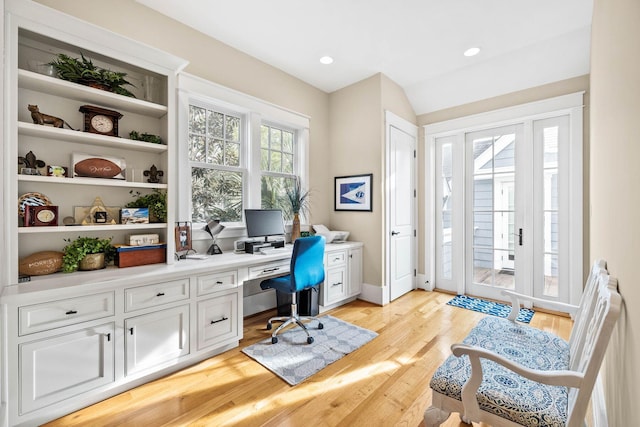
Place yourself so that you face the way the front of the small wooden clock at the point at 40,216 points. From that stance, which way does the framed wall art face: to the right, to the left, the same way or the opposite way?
to the right

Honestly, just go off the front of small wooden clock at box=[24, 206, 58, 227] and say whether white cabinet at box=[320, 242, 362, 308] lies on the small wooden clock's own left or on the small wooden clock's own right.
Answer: on the small wooden clock's own left

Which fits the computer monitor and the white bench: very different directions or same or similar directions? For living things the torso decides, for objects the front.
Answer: very different directions

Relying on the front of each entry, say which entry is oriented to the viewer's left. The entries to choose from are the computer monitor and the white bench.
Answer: the white bench

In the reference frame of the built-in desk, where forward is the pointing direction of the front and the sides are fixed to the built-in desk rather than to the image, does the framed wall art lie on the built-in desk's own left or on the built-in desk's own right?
on the built-in desk's own left

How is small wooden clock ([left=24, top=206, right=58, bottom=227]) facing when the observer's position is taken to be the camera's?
facing the viewer

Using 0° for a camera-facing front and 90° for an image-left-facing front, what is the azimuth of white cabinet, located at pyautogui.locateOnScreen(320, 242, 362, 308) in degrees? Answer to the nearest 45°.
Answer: approximately 315°

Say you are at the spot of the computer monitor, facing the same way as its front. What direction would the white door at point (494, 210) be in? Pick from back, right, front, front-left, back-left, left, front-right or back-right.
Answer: front-left

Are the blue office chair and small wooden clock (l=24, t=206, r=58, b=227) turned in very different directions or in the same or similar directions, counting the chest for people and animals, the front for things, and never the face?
very different directions

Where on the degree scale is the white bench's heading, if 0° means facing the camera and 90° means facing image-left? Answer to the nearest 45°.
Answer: approximately 90°

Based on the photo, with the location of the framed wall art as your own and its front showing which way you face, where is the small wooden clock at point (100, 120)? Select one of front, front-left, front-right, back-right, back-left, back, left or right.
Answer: front

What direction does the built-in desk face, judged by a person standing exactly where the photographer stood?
facing the viewer and to the right of the viewer

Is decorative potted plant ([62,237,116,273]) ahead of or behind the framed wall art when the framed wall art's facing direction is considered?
ahead
